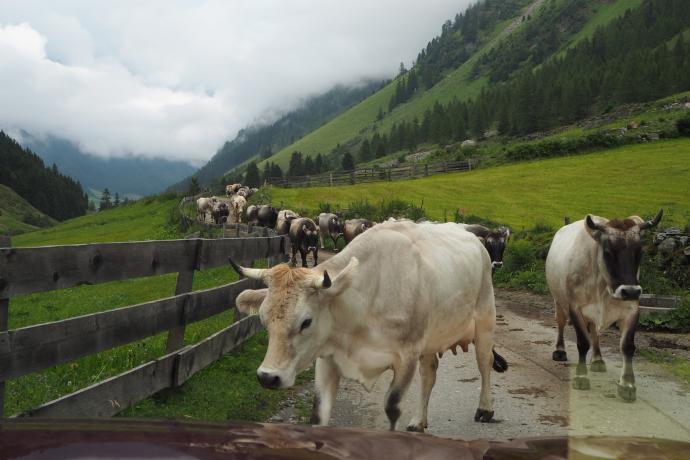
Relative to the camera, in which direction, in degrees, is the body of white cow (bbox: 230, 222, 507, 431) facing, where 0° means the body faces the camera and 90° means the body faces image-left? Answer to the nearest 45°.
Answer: approximately 45°

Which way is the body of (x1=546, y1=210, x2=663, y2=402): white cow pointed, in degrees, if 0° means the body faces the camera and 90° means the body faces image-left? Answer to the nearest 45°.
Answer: approximately 315°

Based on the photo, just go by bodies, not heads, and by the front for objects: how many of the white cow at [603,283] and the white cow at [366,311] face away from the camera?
0

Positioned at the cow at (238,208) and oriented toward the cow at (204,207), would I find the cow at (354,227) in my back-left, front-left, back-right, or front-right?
back-left

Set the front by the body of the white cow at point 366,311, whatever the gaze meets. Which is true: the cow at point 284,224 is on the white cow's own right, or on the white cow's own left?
on the white cow's own right

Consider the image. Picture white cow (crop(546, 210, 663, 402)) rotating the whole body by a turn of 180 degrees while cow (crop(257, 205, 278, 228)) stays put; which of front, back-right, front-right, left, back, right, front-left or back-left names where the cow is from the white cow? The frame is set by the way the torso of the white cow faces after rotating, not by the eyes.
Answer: front

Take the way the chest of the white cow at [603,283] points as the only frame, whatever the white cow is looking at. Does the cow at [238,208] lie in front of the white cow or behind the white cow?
behind

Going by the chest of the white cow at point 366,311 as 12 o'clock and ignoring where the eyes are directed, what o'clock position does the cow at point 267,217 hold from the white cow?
The cow is roughly at 4 o'clock from the white cow.

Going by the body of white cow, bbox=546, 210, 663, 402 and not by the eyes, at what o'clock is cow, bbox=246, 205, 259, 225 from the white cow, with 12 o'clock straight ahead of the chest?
The cow is roughly at 6 o'clock from the white cow.

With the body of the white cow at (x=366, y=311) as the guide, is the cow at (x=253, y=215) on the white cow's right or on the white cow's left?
on the white cow's right

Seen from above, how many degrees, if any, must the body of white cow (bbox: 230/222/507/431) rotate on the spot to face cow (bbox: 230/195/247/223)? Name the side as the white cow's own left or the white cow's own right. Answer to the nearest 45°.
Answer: approximately 135° to the white cow's own right

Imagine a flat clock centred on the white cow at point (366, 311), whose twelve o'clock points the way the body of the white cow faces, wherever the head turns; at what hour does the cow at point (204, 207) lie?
The cow is roughly at 4 o'clock from the white cow.

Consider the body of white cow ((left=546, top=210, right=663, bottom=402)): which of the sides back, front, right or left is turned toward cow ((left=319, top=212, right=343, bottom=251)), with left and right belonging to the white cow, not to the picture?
back

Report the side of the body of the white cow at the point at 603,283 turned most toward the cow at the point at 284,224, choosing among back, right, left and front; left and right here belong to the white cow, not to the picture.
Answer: back

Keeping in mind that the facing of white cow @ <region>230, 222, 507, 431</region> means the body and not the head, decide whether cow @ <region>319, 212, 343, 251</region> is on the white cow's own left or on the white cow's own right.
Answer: on the white cow's own right
